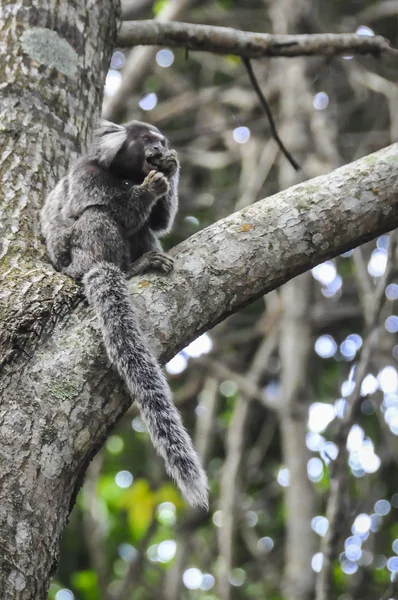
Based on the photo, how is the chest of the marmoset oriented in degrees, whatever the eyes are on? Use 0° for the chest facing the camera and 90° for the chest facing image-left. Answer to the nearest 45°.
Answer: approximately 270°

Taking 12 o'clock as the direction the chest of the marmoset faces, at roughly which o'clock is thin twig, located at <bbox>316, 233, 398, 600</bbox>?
The thin twig is roughly at 11 o'clock from the marmoset.
